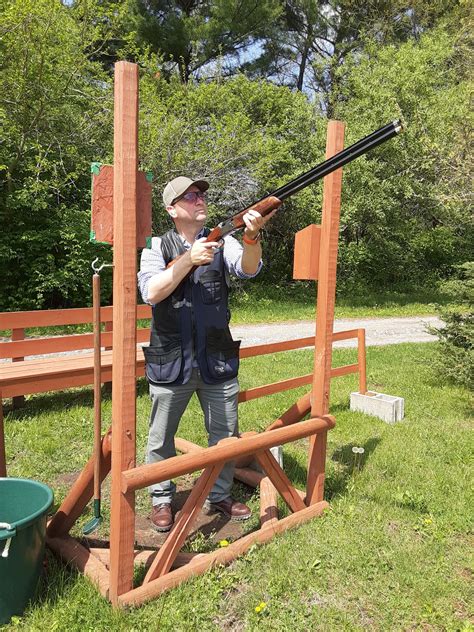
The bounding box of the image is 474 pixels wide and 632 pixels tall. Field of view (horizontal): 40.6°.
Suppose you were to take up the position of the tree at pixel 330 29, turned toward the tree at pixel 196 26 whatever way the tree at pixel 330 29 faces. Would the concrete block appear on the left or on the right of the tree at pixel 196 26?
left

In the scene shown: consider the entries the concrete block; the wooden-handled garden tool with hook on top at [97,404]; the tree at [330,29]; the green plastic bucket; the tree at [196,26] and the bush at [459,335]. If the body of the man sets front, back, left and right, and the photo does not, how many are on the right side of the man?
2

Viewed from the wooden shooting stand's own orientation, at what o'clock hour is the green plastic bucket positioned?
The green plastic bucket is roughly at 3 o'clock from the wooden shooting stand.

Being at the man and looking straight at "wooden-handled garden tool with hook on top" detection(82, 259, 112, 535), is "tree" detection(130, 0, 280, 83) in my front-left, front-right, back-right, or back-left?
back-right

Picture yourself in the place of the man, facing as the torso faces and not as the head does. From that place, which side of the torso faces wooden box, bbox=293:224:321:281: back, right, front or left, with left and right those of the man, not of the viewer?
left

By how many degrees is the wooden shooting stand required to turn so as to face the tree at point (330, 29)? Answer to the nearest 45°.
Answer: approximately 135° to its left

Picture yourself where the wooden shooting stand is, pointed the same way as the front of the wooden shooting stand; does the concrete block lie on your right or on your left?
on your left

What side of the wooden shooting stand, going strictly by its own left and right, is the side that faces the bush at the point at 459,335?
left

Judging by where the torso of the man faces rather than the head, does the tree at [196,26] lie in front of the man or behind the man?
behind

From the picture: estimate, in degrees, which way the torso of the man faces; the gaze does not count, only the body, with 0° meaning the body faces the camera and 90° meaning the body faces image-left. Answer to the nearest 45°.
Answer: approximately 315°
